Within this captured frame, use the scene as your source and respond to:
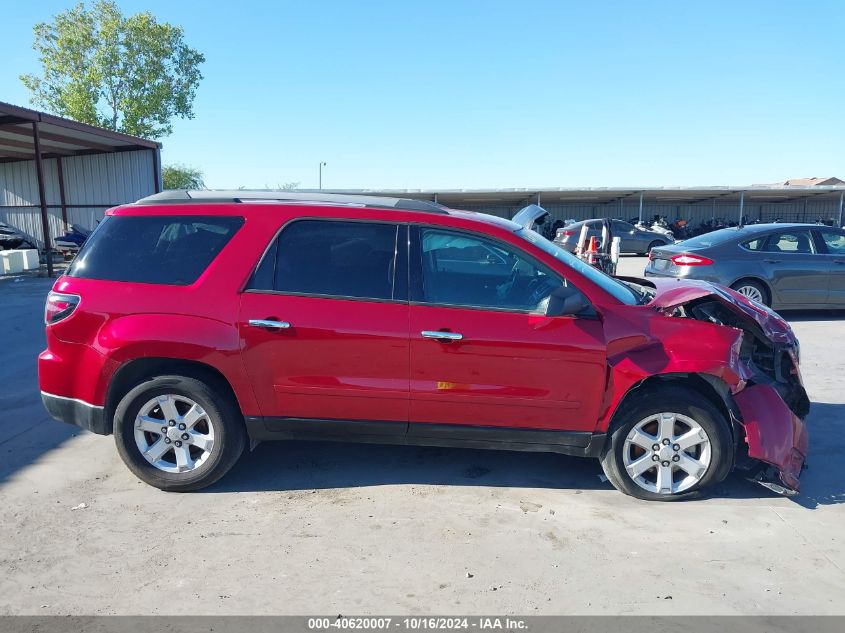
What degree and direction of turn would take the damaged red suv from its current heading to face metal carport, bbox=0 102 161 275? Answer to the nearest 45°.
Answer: approximately 135° to its left

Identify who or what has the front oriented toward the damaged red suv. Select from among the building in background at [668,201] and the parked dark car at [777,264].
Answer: the building in background

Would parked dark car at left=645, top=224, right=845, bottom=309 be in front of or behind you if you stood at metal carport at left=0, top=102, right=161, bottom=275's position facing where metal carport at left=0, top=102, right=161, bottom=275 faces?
in front

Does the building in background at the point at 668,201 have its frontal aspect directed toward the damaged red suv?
yes

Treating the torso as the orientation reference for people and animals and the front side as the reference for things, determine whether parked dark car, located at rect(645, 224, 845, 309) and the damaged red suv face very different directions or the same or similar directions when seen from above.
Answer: same or similar directions

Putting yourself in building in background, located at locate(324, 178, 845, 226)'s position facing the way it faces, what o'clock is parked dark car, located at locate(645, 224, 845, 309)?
The parked dark car is roughly at 12 o'clock from the building in background.

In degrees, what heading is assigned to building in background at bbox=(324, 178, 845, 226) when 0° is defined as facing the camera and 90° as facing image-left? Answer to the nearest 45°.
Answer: approximately 0°

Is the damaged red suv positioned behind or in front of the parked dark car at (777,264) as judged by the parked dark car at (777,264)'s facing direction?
behind

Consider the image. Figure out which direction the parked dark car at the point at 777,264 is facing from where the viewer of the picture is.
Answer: facing away from the viewer and to the right of the viewer

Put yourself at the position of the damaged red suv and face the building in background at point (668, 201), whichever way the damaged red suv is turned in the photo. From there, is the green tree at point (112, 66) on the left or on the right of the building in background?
left

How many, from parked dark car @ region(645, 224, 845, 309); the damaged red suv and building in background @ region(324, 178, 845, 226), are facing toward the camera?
1

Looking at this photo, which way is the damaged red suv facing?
to the viewer's right

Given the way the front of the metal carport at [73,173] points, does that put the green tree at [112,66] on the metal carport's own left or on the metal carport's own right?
on the metal carport's own left

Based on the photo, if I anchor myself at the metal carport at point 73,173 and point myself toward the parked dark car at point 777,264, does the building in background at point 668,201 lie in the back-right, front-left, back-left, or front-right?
front-left

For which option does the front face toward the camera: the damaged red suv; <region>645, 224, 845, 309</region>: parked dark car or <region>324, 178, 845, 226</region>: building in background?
the building in background
